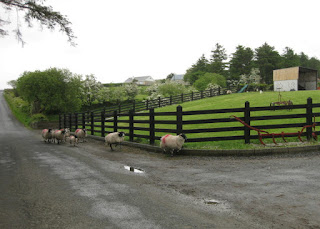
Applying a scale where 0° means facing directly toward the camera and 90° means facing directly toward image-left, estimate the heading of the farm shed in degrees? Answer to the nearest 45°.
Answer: approximately 315°

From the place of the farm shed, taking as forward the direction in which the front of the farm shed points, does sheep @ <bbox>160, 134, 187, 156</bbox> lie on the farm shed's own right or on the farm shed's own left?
on the farm shed's own right

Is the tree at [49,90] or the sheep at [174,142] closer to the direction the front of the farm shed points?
the sheep
